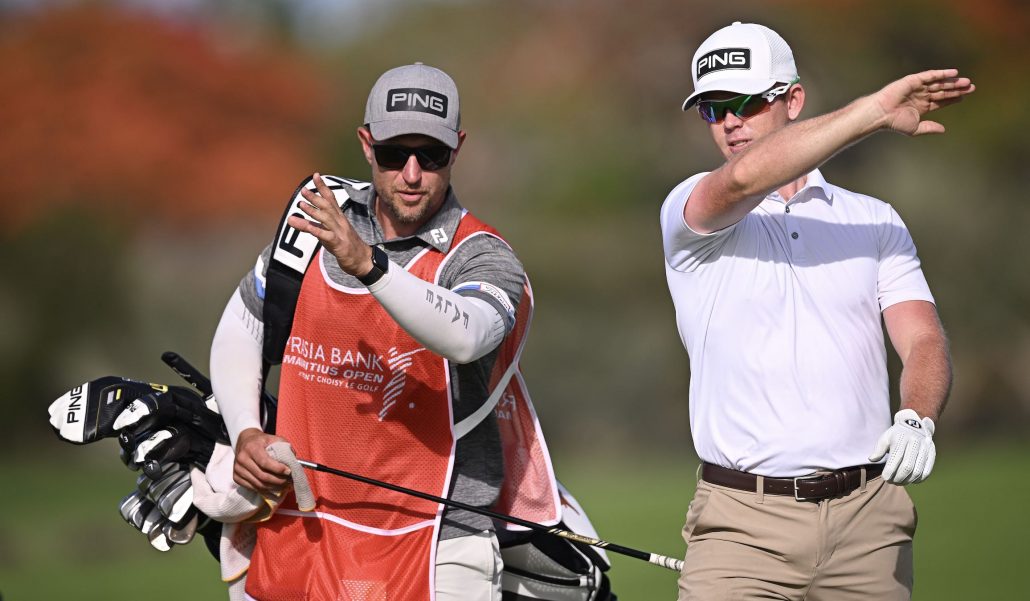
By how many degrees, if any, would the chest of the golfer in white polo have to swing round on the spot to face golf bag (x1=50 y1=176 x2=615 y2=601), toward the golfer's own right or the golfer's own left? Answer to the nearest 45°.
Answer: approximately 90° to the golfer's own right

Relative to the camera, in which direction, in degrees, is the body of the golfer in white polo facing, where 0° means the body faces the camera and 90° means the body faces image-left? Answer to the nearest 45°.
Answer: approximately 0°

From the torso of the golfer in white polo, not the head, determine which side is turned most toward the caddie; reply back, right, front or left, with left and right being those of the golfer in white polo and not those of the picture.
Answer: right
